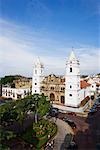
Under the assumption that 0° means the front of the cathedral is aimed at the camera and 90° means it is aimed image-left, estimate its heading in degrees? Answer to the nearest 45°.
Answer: approximately 45°

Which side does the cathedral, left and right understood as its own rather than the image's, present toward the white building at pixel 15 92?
right
